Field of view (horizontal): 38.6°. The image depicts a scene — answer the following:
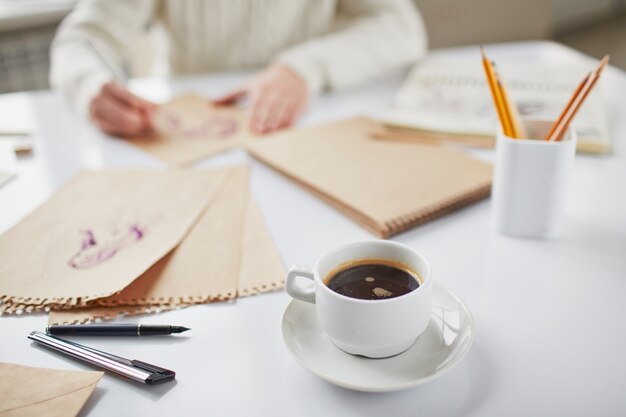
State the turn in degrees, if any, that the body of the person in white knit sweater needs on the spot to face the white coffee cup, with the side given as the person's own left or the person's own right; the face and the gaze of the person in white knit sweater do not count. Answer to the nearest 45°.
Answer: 0° — they already face it

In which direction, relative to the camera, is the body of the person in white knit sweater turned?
toward the camera

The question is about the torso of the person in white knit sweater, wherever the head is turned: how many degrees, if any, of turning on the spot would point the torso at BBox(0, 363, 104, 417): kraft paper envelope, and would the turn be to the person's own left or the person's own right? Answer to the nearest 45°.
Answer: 0° — they already face it

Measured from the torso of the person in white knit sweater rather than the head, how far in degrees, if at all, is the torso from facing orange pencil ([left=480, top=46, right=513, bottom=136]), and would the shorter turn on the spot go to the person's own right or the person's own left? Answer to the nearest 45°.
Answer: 0° — they already face it

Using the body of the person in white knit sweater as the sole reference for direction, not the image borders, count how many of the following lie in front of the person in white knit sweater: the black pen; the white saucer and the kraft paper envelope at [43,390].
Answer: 3

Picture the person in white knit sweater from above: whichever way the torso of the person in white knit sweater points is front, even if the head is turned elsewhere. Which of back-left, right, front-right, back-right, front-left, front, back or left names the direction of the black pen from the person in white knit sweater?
front

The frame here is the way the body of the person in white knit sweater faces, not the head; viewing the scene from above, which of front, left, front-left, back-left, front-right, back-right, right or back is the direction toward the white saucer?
front

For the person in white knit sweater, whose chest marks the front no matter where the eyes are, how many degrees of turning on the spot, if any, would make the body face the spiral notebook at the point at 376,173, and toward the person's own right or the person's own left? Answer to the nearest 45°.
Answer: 0° — they already face it

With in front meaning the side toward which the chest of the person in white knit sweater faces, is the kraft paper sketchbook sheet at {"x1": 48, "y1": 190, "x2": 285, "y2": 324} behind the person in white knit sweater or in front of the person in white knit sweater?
in front

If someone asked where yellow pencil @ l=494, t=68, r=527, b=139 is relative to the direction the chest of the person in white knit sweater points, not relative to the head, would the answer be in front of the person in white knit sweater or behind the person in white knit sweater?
in front

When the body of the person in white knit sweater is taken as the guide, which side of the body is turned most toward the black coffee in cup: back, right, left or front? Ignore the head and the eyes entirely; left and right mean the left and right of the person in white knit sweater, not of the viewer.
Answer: front
